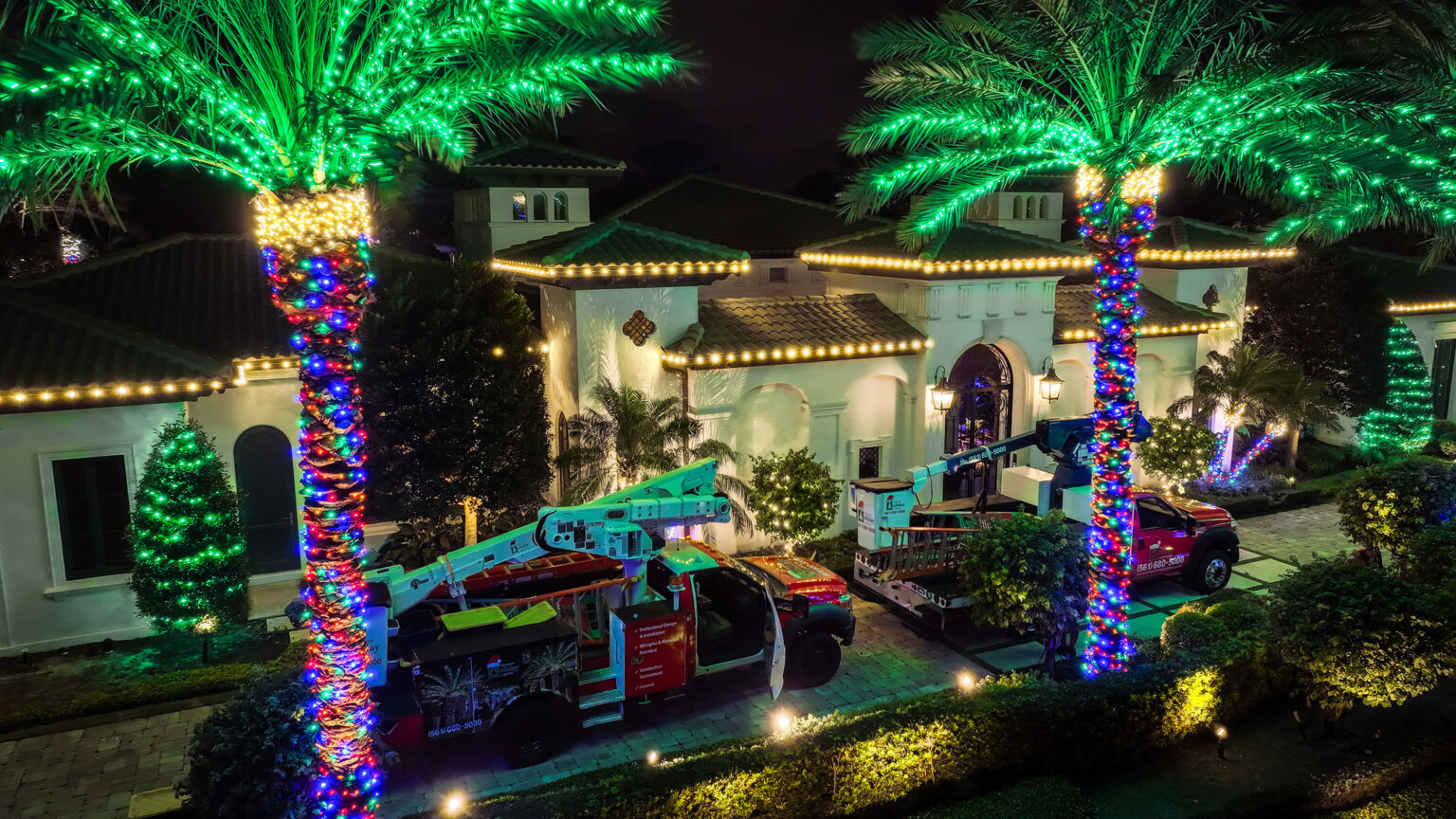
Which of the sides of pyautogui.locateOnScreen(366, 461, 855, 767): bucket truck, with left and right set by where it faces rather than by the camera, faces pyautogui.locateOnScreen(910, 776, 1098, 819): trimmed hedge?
right

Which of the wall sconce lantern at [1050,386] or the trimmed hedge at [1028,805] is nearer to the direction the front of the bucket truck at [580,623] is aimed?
the wall sconce lantern

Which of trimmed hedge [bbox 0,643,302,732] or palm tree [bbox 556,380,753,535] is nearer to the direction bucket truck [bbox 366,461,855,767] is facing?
the palm tree

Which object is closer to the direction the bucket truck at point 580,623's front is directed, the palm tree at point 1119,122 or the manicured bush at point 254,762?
the palm tree

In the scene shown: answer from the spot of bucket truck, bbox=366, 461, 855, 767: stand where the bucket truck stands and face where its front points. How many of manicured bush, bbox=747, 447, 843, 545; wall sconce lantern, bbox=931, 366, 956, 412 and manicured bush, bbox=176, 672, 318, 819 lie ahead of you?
2

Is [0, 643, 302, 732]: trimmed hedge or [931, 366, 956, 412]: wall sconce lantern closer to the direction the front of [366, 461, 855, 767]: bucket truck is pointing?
the wall sconce lantern

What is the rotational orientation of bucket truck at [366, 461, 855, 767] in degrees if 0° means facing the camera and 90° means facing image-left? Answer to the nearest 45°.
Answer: approximately 225°

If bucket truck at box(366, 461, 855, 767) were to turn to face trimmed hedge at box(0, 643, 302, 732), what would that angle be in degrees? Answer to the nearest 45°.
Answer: approximately 135° to its left

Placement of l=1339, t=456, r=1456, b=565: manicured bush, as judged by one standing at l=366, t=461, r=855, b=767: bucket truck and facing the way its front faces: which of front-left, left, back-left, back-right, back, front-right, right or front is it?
front-right

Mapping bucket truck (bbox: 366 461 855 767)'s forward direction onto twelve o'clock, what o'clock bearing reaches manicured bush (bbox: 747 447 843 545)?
The manicured bush is roughly at 12 o'clock from the bucket truck.

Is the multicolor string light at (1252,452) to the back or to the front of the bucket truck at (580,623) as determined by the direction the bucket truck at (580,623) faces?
to the front
